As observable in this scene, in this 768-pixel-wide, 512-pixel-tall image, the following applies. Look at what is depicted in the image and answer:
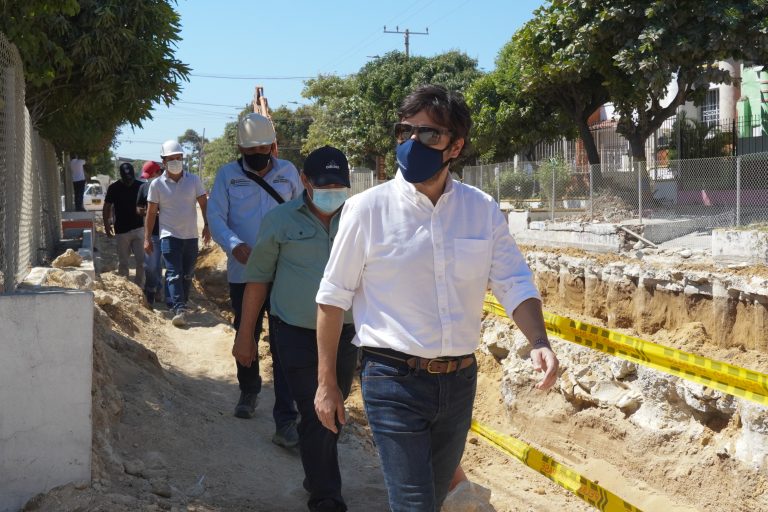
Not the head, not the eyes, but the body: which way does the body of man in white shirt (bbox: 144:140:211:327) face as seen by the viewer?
toward the camera

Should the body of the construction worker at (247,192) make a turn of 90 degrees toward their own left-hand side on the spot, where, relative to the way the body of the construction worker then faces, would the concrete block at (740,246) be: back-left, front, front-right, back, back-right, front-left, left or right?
front-left

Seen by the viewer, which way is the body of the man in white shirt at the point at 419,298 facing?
toward the camera

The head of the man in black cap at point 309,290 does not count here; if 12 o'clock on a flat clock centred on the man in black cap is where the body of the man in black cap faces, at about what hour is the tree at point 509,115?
The tree is roughly at 8 o'clock from the man in black cap.

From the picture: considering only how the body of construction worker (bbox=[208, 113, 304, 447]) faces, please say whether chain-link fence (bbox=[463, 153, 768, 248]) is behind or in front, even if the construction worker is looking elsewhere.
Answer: behind

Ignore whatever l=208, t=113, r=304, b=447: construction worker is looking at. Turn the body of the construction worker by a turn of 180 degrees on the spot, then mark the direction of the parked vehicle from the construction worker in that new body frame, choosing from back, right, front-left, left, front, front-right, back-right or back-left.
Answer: front

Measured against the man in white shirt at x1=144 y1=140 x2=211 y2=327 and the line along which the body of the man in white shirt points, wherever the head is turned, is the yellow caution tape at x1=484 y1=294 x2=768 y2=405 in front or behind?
in front

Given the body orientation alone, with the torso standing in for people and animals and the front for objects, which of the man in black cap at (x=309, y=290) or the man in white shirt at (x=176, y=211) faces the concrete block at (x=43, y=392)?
the man in white shirt

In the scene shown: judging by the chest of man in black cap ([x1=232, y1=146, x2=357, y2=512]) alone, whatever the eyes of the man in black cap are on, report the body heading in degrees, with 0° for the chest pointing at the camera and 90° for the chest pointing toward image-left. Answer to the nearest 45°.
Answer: approximately 315°

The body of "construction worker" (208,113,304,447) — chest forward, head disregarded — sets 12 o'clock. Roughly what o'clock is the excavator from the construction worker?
The excavator is roughly at 6 o'clock from the construction worker.

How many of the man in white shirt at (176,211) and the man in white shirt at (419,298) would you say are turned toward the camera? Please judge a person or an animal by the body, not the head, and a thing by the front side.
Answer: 2

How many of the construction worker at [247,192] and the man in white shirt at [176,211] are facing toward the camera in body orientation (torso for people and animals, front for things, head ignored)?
2

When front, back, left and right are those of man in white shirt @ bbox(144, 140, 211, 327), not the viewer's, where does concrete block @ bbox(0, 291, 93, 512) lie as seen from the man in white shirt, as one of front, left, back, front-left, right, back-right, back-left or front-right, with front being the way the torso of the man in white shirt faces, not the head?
front
